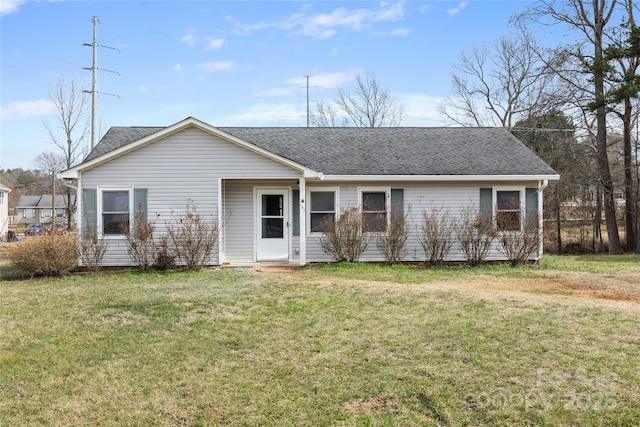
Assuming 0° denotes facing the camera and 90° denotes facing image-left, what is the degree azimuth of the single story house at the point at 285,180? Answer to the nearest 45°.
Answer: approximately 0°

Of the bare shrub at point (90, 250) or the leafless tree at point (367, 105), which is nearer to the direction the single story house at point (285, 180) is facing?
the bare shrub

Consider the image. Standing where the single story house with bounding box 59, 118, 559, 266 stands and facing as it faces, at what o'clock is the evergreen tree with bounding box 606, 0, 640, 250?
The evergreen tree is roughly at 8 o'clock from the single story house.

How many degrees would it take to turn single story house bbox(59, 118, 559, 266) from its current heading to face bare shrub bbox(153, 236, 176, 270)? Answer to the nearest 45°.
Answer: approximately 45° to its right

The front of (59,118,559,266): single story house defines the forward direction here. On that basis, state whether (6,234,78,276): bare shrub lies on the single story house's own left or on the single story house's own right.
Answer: on the single story house's own right

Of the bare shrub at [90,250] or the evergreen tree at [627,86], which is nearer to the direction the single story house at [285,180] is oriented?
the bare shrub

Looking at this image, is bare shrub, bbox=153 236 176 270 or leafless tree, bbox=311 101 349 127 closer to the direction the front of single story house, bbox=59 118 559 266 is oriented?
the bare shrub

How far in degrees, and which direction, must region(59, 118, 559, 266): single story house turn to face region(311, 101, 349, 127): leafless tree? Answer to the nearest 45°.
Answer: approximately 180°

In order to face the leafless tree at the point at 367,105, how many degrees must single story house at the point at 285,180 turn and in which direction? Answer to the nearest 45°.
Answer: approximately 180°

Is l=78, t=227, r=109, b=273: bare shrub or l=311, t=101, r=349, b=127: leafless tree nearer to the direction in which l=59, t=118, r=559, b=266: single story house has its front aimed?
the bare shrub
